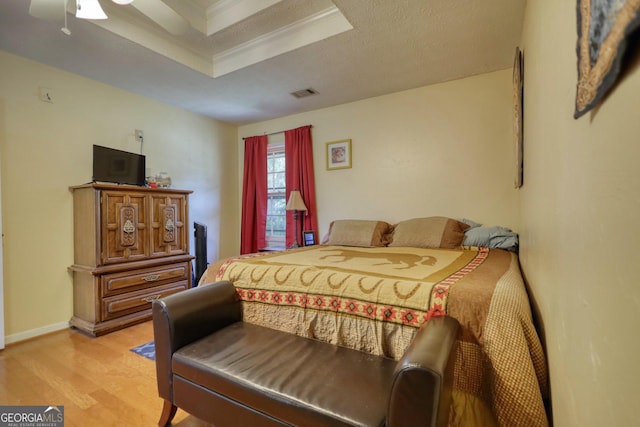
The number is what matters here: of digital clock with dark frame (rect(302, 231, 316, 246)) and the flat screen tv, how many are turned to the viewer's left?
0

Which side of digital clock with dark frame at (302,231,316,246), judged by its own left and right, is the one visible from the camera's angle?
front

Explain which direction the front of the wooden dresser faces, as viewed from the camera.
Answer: facing the viewer and to the right of the viewer

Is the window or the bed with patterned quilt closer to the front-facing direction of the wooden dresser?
the bed with patterned quilt

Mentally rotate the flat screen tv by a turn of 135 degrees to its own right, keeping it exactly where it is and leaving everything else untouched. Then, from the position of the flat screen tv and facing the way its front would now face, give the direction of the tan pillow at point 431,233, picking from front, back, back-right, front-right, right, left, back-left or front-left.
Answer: back-left

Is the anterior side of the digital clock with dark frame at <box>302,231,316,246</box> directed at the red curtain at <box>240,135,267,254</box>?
no

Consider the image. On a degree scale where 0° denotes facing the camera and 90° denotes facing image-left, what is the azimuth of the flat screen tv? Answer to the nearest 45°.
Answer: approximately 315°

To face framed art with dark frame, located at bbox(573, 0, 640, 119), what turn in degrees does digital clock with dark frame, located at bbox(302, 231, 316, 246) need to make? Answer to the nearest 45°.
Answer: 0° — it already faces it

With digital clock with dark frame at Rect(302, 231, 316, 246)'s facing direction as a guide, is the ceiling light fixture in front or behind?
in front

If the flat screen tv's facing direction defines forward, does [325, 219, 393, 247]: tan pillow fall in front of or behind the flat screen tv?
in front

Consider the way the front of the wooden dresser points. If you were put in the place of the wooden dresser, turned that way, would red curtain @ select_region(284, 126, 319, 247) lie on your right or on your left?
on your left

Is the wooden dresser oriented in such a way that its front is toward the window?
no

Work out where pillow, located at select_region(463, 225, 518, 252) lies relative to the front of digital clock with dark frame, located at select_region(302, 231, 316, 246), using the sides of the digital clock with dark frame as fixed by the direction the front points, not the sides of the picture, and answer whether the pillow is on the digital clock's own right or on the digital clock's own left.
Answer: on the digital clock's own left

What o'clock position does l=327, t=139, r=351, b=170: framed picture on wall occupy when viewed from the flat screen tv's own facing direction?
The framed picture on wall is roughly at 11 o'clock from the flat screen tv.

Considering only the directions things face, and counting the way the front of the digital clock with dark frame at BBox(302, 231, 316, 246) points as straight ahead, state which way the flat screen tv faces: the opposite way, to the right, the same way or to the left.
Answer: to the left
